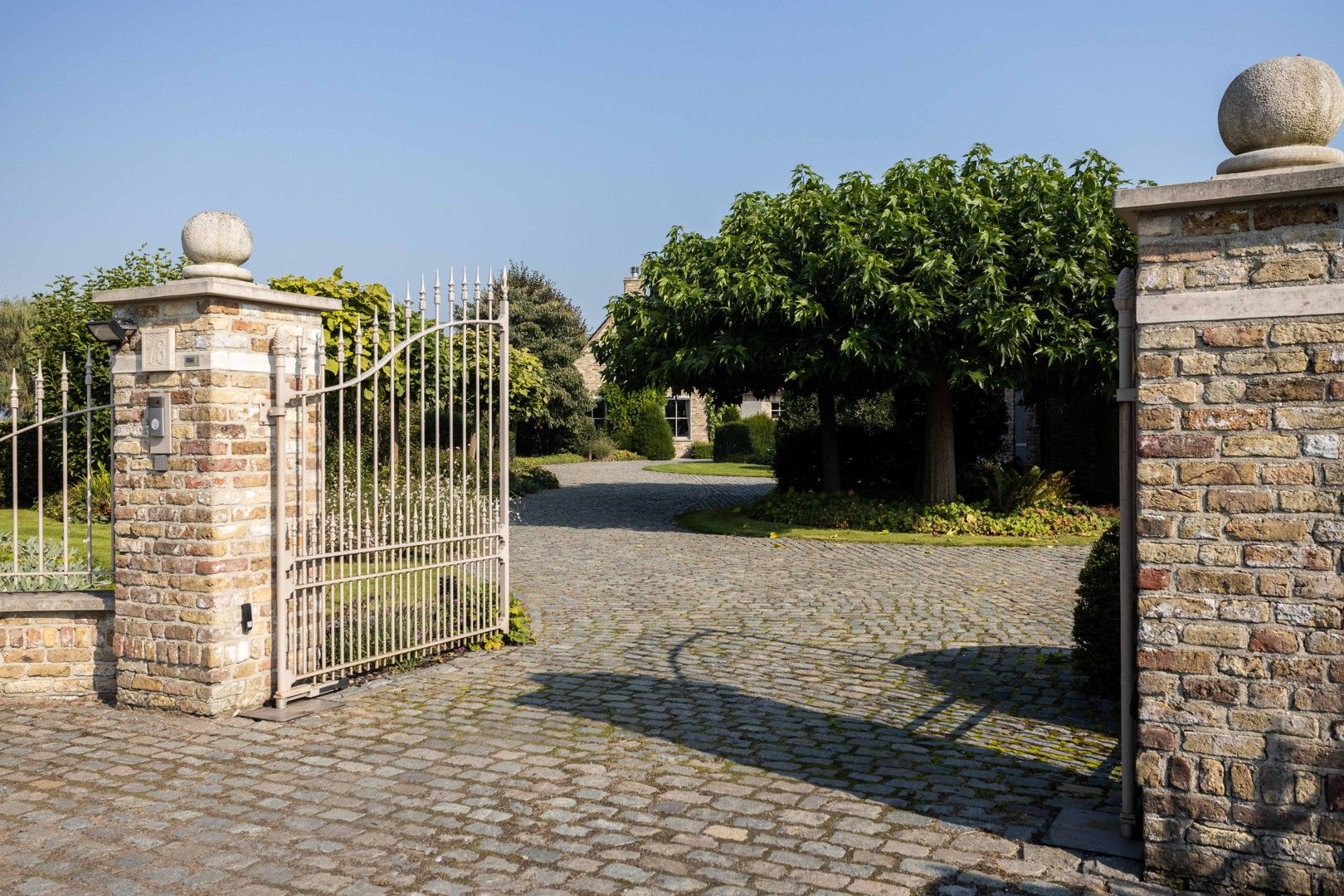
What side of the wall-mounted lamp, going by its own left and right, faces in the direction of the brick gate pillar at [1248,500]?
left

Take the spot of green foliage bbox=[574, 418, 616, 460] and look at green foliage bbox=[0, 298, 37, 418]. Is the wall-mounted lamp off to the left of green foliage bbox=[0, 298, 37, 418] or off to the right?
left

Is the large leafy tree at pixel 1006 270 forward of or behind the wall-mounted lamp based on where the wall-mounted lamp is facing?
behind

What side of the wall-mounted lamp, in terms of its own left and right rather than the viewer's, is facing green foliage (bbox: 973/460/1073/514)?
back

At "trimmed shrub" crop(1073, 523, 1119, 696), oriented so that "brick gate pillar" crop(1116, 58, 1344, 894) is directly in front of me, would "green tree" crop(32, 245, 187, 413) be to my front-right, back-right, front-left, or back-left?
back-right

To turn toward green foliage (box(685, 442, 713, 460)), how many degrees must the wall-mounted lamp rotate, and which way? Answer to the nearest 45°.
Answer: approximately 180°

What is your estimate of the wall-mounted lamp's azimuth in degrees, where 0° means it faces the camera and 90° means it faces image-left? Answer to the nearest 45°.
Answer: approximately 45°

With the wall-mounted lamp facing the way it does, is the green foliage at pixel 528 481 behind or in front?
behind

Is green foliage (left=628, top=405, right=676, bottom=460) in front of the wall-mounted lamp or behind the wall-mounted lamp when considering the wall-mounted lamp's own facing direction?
behind
